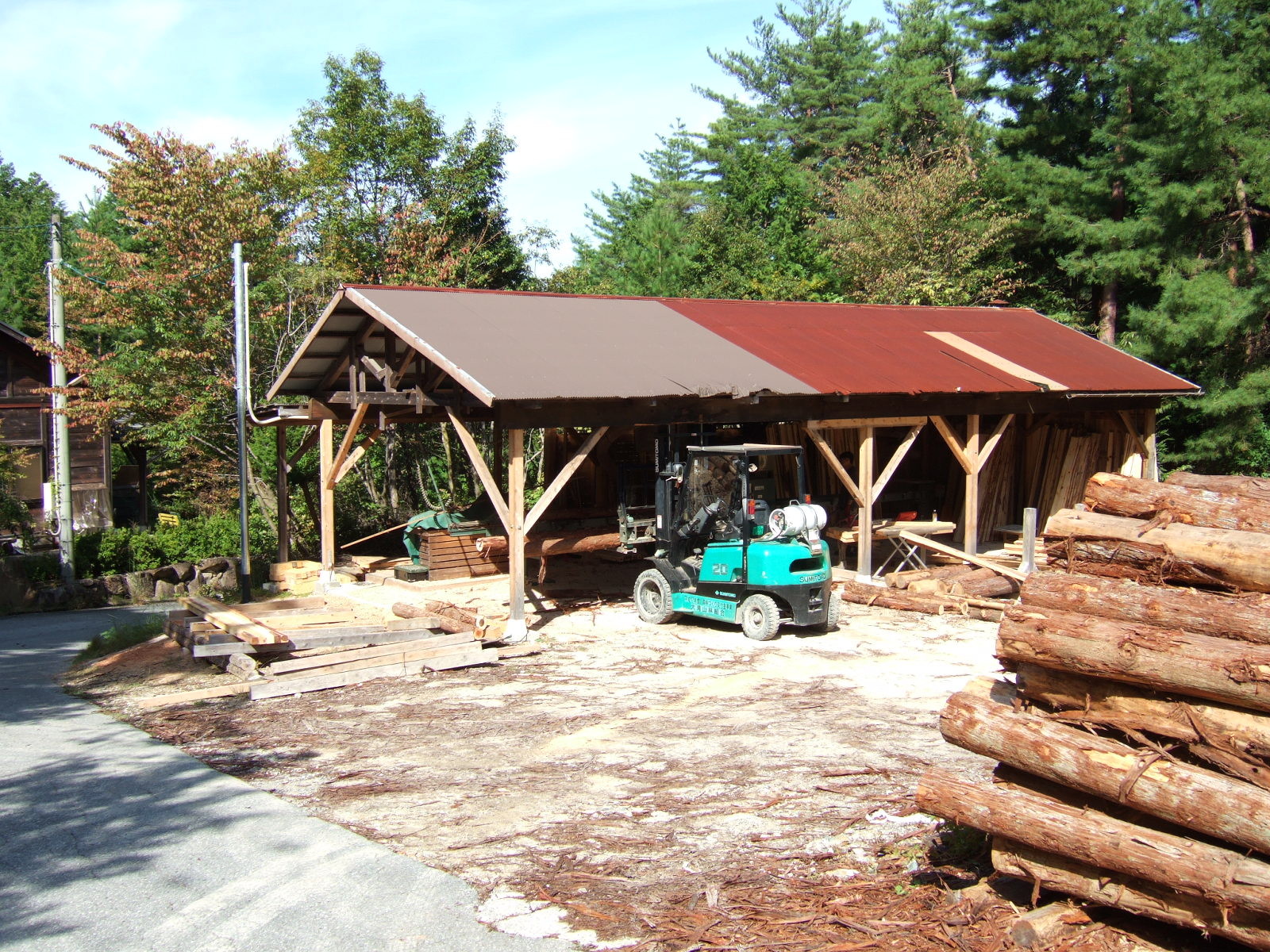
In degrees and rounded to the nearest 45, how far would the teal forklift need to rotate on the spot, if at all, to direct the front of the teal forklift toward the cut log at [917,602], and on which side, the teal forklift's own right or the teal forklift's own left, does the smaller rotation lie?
approximately 90° to the teal forklift's own right

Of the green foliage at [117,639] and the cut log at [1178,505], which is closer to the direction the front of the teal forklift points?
the green foliage

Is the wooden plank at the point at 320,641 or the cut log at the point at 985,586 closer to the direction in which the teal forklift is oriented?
the wooden plank

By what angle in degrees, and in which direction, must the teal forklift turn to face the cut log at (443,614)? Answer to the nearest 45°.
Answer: approximately 45° to its left

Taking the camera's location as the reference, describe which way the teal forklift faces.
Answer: facing away from the viewer and to the left of the viewer

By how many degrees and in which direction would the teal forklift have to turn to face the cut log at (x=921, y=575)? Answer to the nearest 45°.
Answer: approximately 90° to its right

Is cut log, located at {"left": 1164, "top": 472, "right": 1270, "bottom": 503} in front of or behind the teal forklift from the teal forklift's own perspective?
behind

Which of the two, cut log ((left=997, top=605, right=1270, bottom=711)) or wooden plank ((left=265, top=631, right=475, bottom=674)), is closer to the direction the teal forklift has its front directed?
the wooden plank

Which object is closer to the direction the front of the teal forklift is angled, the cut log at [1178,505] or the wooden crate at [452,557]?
the wooden crate
